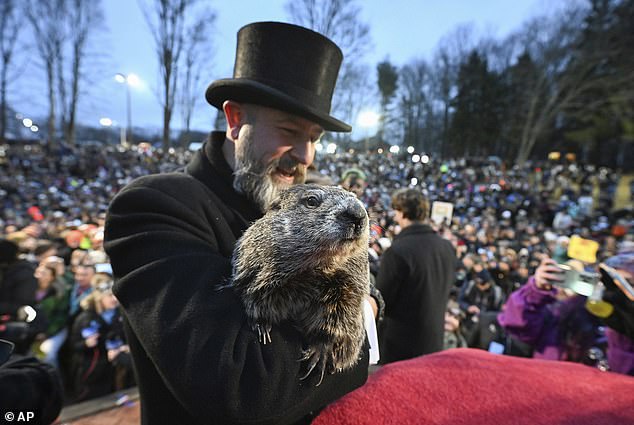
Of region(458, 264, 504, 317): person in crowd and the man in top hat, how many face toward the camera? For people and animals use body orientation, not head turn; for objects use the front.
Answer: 1

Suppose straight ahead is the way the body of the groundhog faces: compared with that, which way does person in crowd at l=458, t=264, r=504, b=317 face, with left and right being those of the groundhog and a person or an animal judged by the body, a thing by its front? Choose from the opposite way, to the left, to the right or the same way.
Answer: to the right

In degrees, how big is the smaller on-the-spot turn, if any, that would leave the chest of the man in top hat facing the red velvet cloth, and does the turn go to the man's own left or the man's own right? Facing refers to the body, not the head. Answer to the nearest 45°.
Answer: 0° — they already face it

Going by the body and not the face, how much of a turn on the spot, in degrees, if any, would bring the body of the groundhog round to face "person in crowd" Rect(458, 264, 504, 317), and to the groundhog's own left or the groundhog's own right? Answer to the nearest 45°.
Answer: approximately 90° to the groundhog's own left

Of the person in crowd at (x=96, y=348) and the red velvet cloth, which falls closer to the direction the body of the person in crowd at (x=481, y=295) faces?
the red velvet cloth

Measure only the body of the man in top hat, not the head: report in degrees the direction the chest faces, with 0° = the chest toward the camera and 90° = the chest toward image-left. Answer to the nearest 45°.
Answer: approximately 270°

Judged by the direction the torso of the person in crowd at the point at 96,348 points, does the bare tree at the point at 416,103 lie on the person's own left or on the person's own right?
on the person's own left

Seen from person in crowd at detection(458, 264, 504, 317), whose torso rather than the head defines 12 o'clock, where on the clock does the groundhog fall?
The groundhog is roughly at 12 o'clock from the person in crowd.

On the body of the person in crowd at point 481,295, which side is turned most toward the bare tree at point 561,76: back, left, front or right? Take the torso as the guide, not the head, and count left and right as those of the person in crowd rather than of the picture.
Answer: back

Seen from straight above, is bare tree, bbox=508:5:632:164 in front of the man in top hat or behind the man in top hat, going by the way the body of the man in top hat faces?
in front

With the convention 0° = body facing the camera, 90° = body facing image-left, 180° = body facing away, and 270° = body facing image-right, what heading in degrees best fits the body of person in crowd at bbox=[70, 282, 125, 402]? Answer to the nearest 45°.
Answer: approximately 315°
